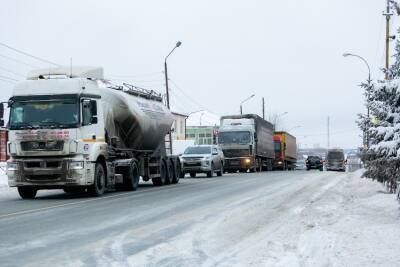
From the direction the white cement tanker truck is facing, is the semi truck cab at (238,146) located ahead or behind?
behind

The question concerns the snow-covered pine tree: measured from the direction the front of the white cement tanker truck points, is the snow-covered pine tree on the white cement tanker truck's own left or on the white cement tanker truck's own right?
on the white cement tanker truck's own left

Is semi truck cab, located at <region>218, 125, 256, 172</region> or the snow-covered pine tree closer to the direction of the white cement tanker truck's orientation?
the snow-covered pine tree

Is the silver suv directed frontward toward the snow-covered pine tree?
no

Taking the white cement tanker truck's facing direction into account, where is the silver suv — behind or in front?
behind

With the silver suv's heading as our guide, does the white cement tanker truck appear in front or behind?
in front

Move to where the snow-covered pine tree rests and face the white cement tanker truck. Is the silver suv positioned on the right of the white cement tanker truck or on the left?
right

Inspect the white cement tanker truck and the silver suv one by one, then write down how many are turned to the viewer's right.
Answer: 0

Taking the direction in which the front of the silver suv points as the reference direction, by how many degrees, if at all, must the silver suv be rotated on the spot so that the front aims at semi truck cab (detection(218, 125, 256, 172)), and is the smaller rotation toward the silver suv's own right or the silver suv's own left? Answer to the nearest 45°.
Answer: approximately 135° to the silver suv's own right

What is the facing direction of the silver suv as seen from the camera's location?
facing the viewer and to the left of the viewer

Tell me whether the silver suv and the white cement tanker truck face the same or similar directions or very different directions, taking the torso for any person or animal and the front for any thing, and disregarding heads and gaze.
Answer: same or similar directions
